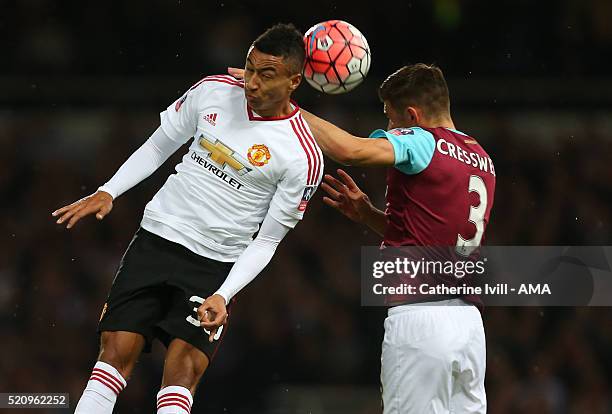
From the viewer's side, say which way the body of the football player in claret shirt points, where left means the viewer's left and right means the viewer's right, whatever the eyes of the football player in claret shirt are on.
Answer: facing away from the viewer and to the left of the viewer

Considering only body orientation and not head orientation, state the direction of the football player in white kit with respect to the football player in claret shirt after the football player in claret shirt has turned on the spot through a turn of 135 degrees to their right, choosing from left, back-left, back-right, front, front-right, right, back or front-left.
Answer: back

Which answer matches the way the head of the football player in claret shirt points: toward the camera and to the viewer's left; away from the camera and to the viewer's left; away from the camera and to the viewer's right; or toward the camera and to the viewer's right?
away from the camera and to the viewer's left
